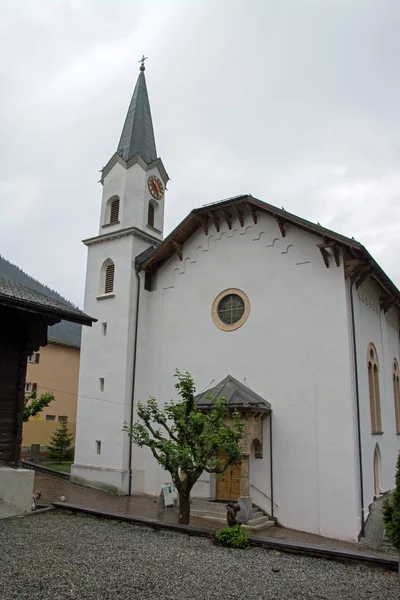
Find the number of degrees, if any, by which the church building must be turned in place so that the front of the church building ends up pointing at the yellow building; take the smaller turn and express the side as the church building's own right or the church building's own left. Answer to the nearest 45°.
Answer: approximately 90° to the church building's own right

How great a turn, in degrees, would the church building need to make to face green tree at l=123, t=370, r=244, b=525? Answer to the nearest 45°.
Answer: approximately 45° to its left

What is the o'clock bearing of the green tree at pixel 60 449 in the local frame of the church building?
The green tree is roughly at 3 o'clock from the church building.

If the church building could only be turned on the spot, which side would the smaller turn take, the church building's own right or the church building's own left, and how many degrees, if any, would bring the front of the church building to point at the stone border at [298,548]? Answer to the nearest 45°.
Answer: approximately 45° to the church building's own left

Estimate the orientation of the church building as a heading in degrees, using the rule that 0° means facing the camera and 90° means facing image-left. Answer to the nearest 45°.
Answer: approximately 45°

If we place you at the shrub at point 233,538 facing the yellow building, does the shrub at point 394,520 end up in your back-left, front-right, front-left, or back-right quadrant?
back-right

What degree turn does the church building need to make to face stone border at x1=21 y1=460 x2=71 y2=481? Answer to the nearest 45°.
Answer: approximately 90° to its right

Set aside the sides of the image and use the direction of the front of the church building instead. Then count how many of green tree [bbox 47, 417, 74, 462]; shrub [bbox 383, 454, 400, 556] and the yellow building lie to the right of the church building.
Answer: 2

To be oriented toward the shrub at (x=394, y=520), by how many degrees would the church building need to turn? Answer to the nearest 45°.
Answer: approximately 45° to its left
